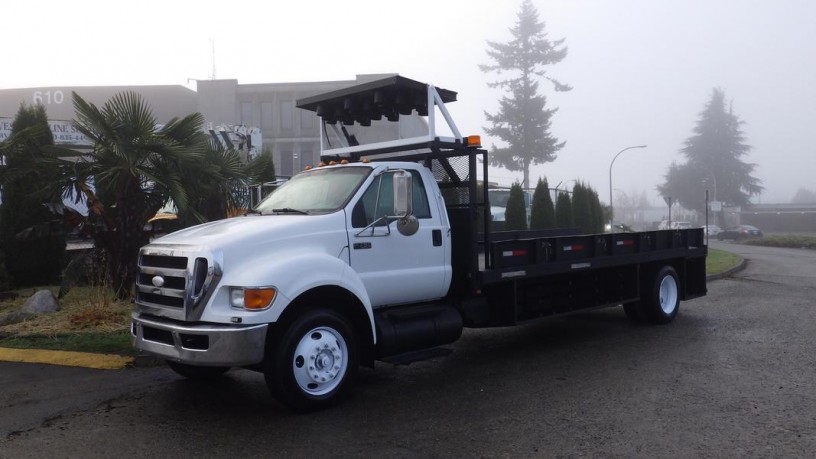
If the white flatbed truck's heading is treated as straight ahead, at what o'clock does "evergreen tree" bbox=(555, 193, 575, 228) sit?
The evergreen tree is roughly at 5 o'clock from the white flatbed truck.

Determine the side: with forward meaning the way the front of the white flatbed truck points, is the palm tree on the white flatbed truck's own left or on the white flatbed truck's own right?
on the white flatbed truck's own right

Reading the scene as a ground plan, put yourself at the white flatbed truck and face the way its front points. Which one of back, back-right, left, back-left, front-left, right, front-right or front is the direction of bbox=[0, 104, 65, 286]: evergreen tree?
right

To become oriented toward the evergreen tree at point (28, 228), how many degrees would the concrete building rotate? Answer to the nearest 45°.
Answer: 0° — it already faces it

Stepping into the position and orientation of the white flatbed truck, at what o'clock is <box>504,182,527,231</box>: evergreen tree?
The evergreen tree is roughly at 5 o'clock from the white flatbed truck.

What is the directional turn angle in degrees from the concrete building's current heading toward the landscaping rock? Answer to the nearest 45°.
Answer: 0° — it already faces it

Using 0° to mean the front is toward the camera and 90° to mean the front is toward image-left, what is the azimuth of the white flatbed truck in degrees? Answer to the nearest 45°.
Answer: approximately 45°

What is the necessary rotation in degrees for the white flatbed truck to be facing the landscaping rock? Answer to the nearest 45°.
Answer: approximately 90° to its right
